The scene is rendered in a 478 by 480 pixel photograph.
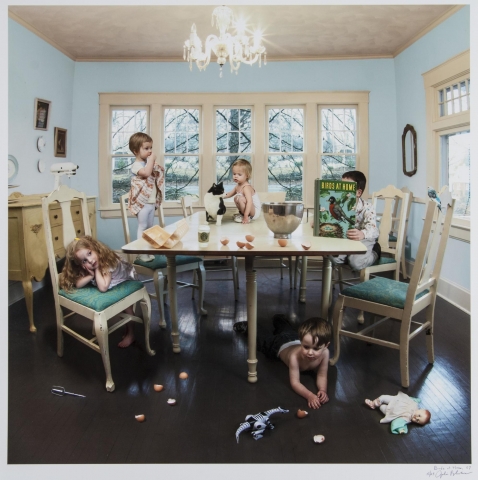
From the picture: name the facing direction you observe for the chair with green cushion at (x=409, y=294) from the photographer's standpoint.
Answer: facing away from the viewer and to the left of the viewer

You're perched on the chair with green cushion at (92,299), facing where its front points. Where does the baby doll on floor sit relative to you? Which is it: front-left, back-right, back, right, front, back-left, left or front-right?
front

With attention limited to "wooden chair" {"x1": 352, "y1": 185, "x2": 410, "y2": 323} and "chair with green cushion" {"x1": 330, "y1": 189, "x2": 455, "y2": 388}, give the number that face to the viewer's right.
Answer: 0

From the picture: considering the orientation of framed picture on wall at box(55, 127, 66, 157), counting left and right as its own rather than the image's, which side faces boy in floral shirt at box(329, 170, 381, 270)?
front

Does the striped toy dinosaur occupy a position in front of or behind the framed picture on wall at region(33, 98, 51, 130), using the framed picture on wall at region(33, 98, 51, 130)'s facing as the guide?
in front

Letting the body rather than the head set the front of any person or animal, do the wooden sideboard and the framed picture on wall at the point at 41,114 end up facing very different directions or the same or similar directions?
same or similar directions

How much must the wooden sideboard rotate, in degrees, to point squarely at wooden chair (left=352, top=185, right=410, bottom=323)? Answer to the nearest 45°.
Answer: approximately 45° to its left

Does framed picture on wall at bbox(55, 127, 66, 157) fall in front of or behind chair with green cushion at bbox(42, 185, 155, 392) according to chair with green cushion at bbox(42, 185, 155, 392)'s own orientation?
behind

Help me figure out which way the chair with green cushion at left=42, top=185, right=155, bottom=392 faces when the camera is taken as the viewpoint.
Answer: facing the viewer and to the right of the viewer
